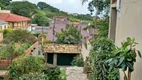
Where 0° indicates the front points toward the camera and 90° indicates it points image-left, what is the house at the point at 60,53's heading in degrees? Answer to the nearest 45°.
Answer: approximately 0°

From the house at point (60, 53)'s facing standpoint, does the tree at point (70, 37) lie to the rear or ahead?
to the rear

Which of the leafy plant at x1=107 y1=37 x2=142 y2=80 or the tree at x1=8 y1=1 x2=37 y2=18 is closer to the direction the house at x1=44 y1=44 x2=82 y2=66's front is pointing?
the leafy plant

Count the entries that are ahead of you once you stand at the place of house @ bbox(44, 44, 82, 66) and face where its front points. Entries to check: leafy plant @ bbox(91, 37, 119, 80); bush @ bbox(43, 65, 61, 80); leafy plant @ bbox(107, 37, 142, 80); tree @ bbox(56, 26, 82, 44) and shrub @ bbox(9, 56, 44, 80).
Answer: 4

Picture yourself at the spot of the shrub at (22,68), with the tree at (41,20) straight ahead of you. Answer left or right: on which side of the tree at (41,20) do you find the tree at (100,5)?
right

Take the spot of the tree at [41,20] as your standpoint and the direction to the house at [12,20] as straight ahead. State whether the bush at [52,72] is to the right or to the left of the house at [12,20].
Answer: left

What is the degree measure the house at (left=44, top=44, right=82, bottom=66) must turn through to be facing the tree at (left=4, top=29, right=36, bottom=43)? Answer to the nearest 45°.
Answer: approximately 135° to its right

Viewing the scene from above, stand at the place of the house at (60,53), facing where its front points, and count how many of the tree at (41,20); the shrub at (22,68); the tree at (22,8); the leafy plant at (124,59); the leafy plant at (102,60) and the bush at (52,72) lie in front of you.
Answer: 4

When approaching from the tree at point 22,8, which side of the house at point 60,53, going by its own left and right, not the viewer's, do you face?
back

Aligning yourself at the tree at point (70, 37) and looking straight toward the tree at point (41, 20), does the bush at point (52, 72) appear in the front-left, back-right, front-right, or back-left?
back-left

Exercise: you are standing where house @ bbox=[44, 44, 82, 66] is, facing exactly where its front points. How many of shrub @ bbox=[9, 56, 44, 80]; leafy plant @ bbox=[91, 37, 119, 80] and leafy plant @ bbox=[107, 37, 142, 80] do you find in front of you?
3

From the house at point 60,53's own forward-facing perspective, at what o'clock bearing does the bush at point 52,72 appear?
The bush is roughly at 12 o'clock from the house.
